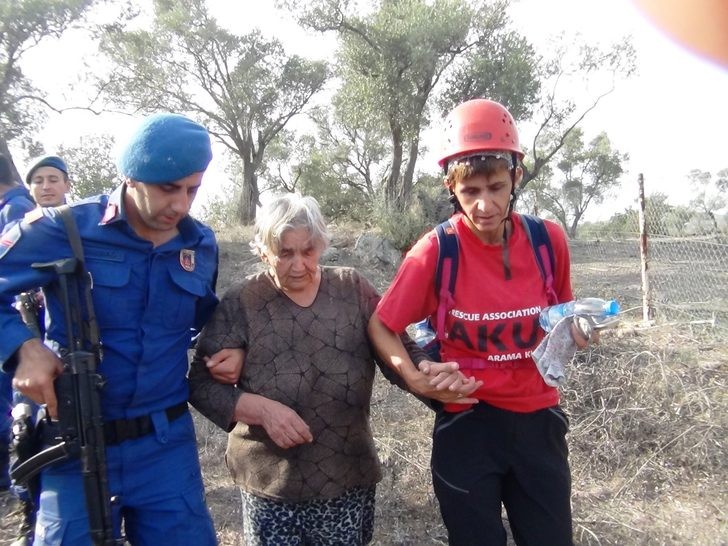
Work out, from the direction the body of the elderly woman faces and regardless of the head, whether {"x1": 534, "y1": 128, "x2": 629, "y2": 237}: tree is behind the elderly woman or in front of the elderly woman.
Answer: behind

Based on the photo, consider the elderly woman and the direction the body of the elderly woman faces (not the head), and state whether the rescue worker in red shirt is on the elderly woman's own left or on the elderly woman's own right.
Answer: on the elderly woman's own left

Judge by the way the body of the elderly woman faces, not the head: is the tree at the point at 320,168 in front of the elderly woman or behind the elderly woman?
behind

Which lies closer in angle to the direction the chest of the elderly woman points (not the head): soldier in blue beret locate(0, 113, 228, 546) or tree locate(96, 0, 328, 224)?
the soldier in blue beret

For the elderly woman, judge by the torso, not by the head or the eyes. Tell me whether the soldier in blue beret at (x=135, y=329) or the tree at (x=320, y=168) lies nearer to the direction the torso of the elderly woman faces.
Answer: the soldier in blue beret

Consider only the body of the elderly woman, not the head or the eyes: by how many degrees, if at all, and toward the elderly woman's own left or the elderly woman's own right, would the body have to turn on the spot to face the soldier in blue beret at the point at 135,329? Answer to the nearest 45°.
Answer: approximately 90° to the elderly woman's own right

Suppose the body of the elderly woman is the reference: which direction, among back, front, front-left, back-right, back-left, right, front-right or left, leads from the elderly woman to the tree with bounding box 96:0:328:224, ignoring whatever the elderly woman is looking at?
back

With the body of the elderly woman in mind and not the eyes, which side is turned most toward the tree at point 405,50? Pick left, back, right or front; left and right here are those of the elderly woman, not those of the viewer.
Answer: back

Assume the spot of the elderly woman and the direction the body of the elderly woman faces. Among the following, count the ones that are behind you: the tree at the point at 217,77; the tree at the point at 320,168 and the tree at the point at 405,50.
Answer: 3

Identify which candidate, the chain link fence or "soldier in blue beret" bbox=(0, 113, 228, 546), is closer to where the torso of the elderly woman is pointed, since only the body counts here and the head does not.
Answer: the soldier in blue beret

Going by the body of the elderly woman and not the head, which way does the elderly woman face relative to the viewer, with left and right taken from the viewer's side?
facing the viewer

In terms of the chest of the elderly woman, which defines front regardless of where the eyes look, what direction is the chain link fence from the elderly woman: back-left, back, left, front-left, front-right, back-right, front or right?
back-left
